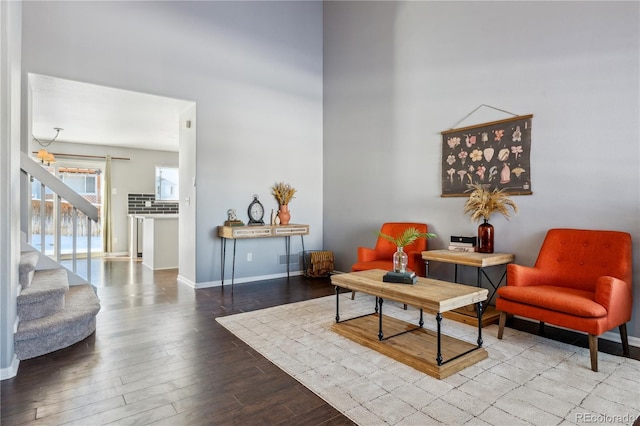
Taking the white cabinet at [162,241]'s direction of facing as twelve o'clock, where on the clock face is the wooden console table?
The wooden console table is roughly at 11 o'clock from the white cabinet.

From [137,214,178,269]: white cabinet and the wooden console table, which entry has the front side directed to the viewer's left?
the white cabinet

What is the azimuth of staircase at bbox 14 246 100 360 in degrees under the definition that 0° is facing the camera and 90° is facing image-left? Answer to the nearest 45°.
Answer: approximately 315°

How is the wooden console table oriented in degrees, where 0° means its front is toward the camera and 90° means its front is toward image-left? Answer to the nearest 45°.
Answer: approximately 315°

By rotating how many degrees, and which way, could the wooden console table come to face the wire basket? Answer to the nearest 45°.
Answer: approximately 45° to its left

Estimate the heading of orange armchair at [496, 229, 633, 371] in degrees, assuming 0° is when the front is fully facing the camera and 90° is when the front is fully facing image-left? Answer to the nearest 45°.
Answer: approximately 45°

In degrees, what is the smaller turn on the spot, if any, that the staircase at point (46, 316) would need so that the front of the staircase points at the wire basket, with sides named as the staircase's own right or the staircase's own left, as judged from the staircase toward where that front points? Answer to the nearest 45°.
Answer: approximately 45° to the staircase's own left

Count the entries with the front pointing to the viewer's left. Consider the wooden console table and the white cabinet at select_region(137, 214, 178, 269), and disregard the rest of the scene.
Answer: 1

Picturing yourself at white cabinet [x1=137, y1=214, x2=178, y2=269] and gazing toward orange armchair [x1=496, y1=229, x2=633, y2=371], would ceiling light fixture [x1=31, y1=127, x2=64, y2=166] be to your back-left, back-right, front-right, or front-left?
back-right

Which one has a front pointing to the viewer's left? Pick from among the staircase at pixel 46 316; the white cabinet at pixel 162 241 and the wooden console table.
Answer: the white cabinet

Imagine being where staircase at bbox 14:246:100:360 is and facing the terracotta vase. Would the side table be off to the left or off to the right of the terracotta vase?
right

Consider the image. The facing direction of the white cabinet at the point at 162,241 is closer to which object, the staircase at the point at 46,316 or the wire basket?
the staircase
